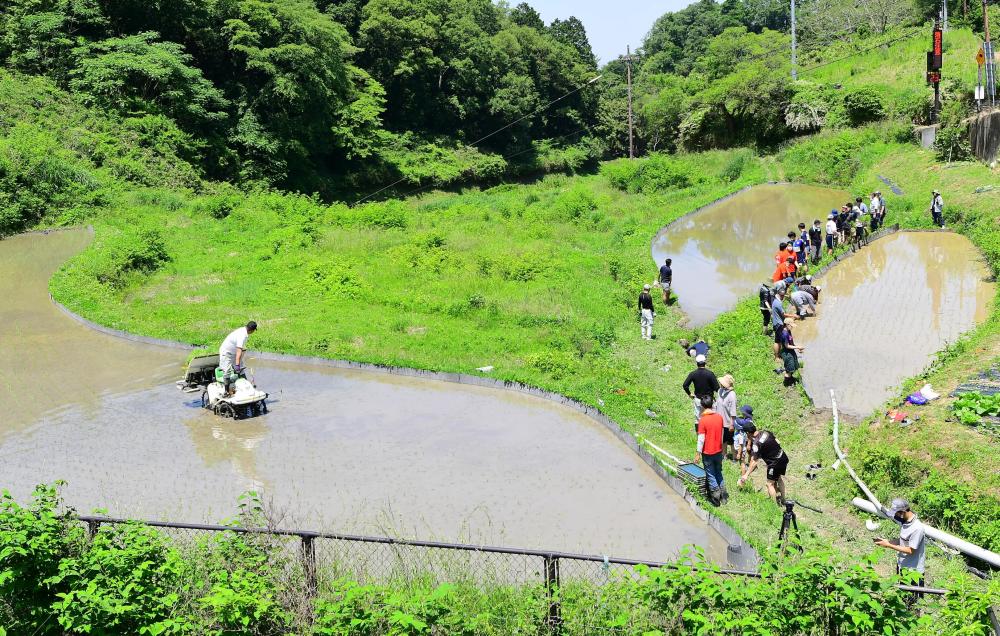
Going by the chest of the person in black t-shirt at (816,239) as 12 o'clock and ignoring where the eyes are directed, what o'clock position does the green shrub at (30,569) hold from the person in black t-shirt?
The green shrub is roughly at 2 o'clock from the person in black t-shirt.

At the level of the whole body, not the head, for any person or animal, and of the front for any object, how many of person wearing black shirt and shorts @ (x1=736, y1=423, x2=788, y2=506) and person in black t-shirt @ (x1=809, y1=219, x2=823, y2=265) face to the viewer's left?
1

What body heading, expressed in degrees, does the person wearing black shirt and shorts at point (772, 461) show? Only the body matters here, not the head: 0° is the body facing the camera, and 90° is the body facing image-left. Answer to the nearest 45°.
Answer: approximately 90°

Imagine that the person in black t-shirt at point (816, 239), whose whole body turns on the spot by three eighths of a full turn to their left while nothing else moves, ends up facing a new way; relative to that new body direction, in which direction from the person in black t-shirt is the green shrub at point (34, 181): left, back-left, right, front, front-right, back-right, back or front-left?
left

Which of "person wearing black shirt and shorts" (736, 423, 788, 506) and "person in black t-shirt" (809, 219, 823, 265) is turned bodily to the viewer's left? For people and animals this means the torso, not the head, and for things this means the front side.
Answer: the person wearing black shirt and shorts

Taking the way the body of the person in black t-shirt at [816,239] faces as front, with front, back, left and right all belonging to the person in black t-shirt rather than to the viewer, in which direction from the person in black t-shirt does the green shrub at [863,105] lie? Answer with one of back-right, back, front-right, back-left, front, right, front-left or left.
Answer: back-left

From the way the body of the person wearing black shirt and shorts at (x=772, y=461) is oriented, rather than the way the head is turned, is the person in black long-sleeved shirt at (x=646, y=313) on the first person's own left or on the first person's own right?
on the first person's own right

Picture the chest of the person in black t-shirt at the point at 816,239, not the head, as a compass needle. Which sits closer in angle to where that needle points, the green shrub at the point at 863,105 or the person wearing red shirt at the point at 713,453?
the person wearing red shirt

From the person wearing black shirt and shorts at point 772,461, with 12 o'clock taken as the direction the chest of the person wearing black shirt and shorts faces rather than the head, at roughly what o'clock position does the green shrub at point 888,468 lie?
The green shrub is roughly at 5 o'clock from the person wearing black shirt and shorts.

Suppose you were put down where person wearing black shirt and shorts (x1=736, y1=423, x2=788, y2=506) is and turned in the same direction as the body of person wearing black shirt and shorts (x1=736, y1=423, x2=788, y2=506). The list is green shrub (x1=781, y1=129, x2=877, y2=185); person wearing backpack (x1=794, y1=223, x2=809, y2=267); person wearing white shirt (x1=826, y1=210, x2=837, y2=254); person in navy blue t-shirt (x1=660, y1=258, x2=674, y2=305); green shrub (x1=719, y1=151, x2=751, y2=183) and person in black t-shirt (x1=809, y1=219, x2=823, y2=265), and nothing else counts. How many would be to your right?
6

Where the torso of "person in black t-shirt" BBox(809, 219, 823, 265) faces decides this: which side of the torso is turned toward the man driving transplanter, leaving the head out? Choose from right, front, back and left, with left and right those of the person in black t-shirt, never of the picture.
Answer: right

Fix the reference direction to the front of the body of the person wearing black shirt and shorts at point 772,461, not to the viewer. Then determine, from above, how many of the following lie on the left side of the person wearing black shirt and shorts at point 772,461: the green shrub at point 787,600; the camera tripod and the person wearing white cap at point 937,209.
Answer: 2
